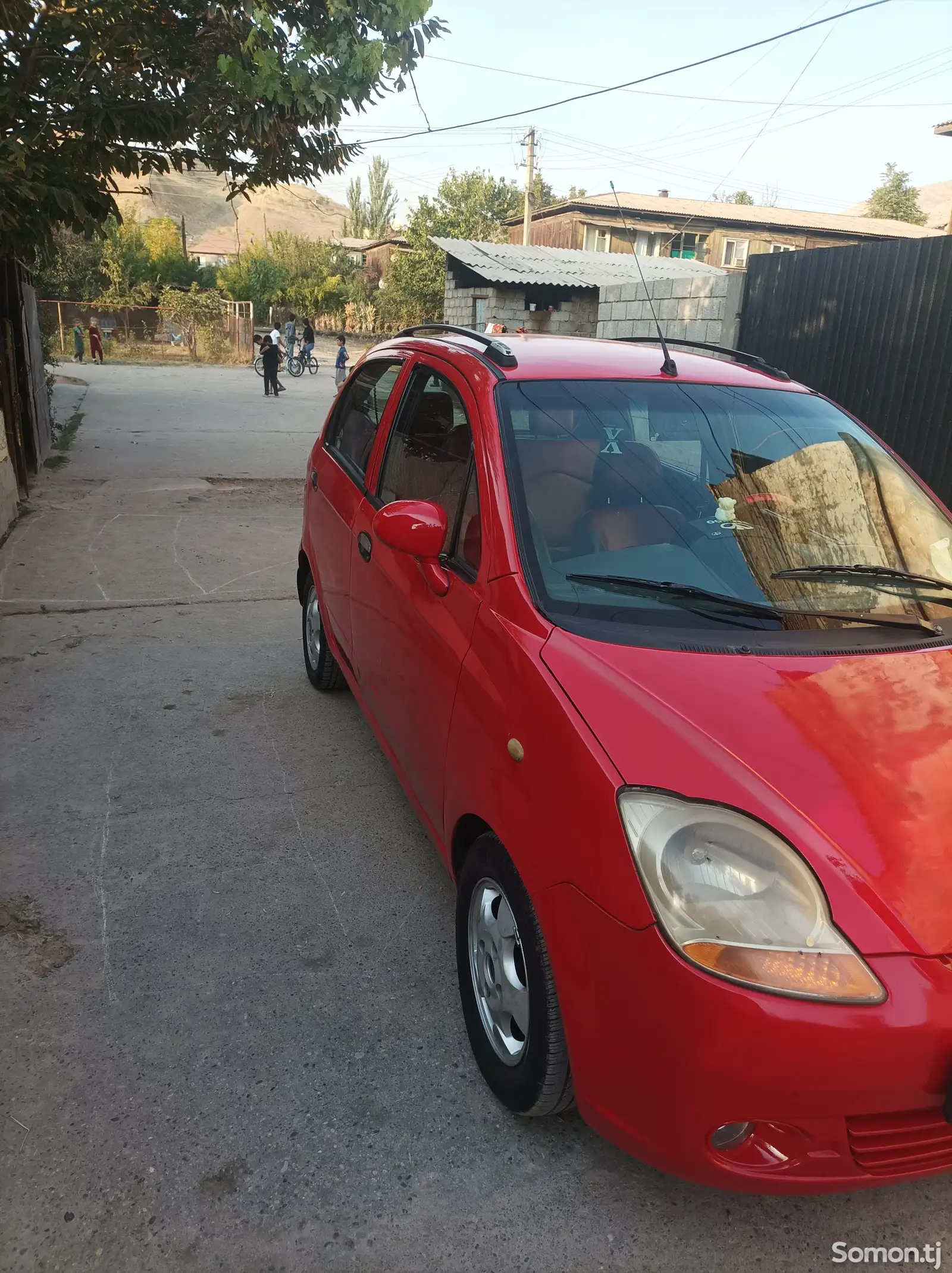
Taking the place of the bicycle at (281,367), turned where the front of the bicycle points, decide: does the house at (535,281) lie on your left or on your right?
on your left

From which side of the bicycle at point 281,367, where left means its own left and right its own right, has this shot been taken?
left

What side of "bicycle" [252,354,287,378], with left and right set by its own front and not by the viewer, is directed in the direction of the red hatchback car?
right
